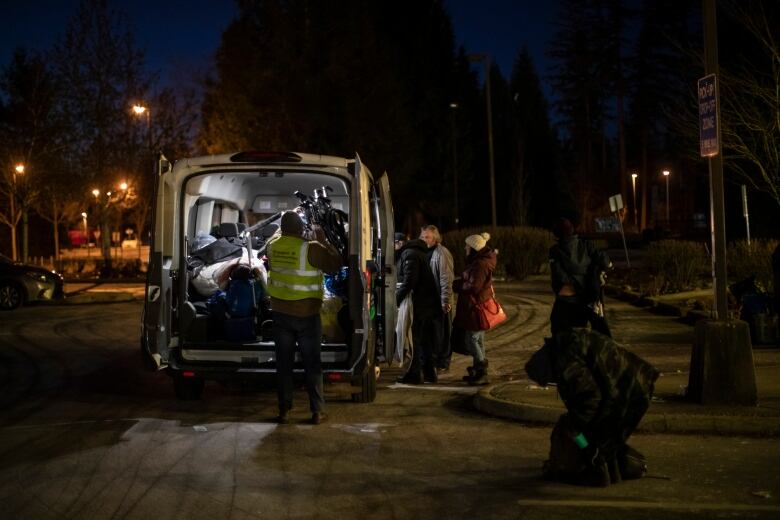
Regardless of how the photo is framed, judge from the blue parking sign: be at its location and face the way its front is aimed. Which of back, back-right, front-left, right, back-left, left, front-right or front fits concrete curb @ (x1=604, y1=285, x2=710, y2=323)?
back-right

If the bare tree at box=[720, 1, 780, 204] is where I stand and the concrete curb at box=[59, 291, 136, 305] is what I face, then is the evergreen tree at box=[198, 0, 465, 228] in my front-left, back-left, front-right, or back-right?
front-right

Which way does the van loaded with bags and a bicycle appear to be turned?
away from the camera

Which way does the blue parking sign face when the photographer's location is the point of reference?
facing the viewer and to the left of the viewer

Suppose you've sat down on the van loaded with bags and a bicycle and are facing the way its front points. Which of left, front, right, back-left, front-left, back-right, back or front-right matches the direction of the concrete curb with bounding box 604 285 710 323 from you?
front-right

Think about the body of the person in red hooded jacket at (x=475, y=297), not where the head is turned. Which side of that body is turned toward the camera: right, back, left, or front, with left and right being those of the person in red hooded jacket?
left

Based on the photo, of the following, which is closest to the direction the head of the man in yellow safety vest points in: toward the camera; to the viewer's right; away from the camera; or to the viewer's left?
away from the camera

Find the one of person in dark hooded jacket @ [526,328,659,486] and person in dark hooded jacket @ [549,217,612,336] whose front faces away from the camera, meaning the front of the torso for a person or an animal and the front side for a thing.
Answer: person in dark hooded jacket @ [549,217,612,336]

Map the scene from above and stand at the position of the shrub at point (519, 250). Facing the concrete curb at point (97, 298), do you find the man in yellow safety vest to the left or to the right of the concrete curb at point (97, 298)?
left

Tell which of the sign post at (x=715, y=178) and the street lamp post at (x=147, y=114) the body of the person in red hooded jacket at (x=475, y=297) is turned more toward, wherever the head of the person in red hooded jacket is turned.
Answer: the street lamp post

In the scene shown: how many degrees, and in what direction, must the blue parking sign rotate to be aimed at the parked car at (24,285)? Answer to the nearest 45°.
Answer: approximately 90° to its right

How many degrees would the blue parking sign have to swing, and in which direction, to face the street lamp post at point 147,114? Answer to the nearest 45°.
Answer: approximately 90° to its right

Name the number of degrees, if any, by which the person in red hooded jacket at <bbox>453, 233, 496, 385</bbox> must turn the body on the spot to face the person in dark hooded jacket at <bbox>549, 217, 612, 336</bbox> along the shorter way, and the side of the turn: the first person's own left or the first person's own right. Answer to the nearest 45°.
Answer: approximately 135° to the first person's own left
